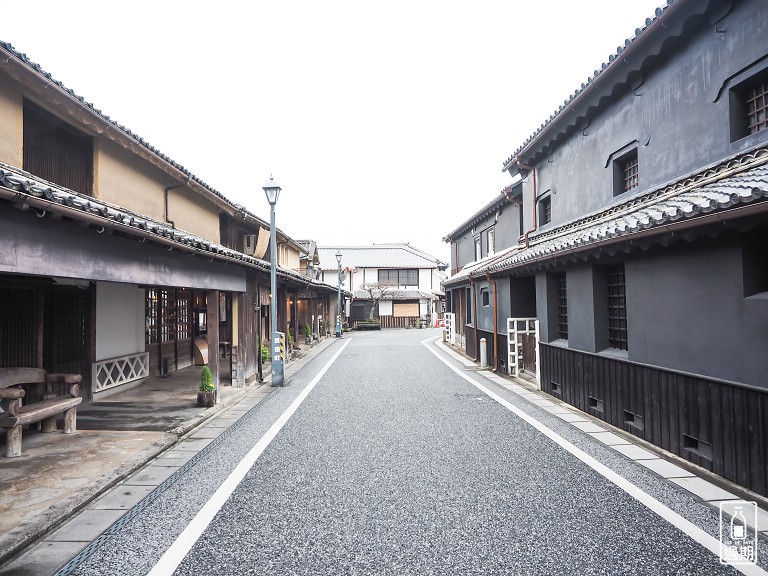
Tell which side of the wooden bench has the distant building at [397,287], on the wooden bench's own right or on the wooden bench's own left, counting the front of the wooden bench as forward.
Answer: on the wooden bench's own left

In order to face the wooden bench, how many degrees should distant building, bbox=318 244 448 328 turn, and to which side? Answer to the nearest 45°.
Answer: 0° — it already faces it

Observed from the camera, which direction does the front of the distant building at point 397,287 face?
facing the viewer

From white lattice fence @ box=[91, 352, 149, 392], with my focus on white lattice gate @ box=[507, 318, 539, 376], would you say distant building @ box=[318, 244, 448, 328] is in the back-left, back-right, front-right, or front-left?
front-left

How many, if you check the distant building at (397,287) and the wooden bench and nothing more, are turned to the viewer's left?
0

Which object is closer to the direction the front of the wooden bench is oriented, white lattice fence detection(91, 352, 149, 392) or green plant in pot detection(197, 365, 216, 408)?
the green plant in pot

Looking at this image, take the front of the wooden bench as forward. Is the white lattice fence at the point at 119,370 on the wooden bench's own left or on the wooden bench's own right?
on the wooden bench's own left

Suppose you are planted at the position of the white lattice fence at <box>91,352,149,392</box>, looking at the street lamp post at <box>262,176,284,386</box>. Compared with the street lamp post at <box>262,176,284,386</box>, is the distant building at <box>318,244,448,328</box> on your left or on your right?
left

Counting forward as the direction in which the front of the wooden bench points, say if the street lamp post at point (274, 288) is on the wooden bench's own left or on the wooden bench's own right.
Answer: on the wooden bench's own left

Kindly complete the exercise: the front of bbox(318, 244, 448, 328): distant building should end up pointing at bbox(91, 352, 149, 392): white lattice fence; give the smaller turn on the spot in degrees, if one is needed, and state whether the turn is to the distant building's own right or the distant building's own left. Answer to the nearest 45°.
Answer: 0° — it already faces it

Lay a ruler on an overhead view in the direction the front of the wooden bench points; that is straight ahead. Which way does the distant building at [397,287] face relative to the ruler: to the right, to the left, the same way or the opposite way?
to the right
